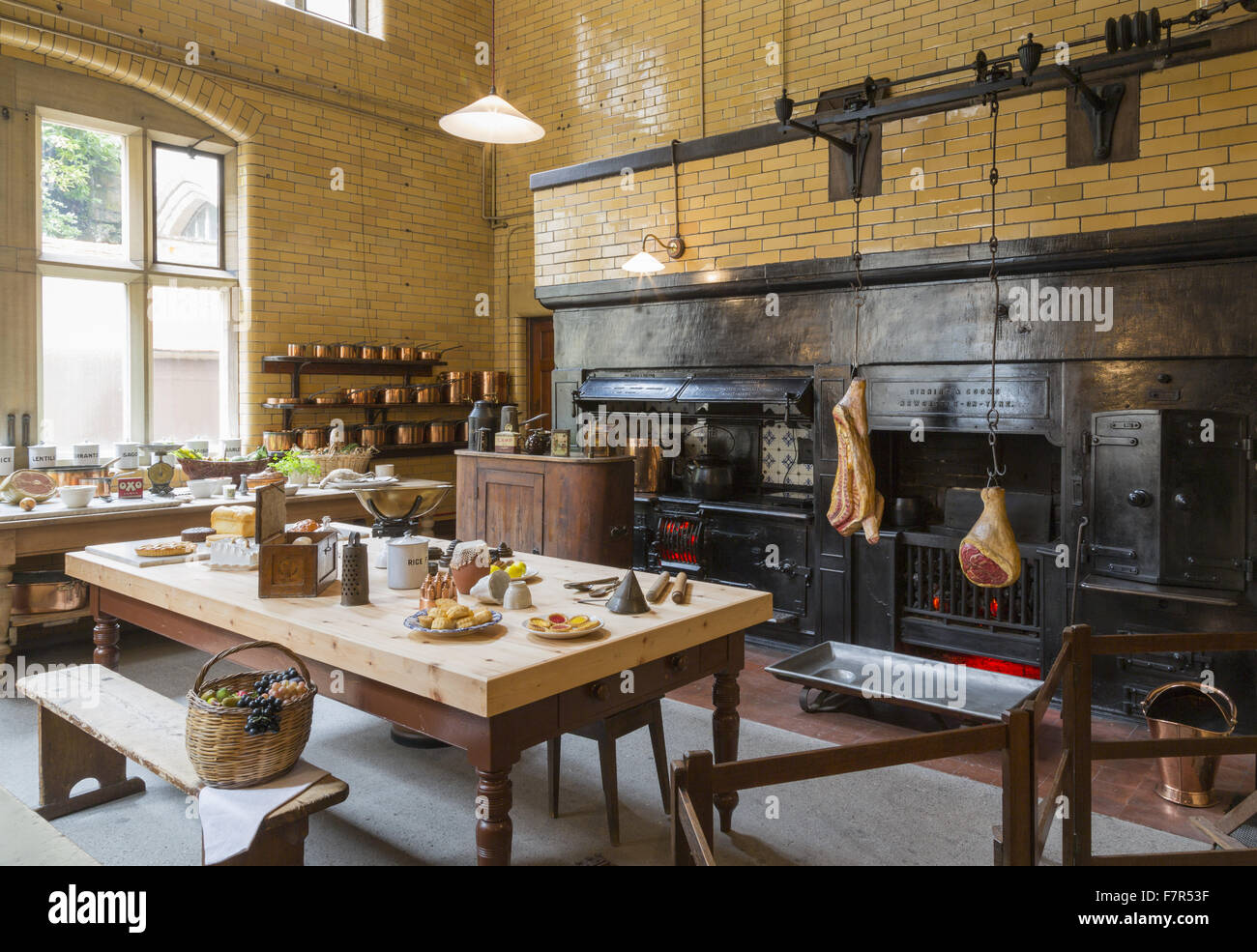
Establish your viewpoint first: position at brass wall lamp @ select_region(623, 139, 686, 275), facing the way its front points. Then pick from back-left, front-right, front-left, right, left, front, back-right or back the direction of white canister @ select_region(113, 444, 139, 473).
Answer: front-right

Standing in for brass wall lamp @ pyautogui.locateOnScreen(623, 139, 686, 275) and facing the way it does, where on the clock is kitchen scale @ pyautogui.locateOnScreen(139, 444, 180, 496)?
The kitchen scale is roughly at 1 o'clock from the brass wall lamp.

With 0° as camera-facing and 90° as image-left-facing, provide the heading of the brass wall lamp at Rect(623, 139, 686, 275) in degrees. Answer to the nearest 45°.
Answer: approximately 45°

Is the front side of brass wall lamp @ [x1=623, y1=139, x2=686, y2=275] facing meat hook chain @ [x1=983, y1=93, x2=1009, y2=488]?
no

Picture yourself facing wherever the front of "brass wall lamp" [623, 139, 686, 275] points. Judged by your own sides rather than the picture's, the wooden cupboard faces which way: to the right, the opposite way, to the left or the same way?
the same way

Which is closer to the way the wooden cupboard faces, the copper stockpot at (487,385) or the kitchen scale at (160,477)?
the kitchen scale

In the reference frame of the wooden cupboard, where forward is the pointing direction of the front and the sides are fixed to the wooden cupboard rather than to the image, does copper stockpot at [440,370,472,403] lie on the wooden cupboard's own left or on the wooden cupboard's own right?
on the wooden cupboard's own right

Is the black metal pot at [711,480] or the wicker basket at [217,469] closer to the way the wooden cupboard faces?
the wicker basket

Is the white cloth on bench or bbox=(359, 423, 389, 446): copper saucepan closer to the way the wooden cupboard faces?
the white cloth on bench

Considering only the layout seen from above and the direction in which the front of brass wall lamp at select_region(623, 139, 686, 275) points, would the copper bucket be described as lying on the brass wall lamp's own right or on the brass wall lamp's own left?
on the brass wall lamp's own left

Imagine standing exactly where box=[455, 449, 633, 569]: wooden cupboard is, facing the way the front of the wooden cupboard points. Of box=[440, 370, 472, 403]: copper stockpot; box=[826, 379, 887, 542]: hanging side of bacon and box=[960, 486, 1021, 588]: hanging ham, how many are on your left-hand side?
2

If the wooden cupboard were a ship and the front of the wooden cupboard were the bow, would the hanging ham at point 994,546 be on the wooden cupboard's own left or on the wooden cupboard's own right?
on the wooden cupboard's own left

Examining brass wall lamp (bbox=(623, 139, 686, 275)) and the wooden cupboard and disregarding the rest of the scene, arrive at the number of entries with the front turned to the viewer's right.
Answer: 0

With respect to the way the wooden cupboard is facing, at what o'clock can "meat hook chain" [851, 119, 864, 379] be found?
The meat hook chain is roughly at 8 o'clock from the wooden cupboard.

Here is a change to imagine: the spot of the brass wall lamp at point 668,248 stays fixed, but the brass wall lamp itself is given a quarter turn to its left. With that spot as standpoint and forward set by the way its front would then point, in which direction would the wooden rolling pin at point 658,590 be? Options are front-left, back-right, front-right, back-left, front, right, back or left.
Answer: front-right

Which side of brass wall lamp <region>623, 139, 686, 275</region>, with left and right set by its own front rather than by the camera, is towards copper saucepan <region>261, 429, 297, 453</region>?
right

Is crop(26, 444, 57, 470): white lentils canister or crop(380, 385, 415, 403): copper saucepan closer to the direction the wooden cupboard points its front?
the white lentils canister

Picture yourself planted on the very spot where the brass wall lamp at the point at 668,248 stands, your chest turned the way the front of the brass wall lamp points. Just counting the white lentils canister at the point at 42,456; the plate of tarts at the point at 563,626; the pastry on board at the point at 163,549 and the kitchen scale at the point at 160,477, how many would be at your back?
0
